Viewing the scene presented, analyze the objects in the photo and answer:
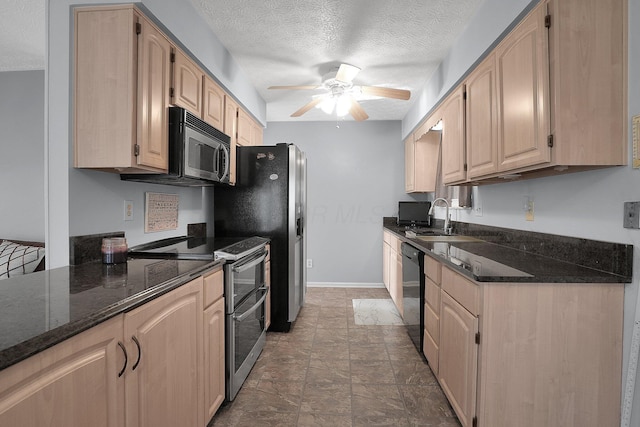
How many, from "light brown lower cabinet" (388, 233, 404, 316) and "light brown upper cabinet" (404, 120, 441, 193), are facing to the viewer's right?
0

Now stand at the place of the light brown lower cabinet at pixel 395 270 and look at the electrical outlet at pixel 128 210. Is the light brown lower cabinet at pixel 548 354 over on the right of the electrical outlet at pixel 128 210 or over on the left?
left

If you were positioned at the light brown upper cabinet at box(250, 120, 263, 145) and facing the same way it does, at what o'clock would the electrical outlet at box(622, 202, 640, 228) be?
The electrical outlet is roughly at 2 o'clock from the light brown upper cabinet.

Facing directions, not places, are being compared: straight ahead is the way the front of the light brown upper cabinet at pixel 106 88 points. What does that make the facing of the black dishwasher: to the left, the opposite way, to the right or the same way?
the opposite way

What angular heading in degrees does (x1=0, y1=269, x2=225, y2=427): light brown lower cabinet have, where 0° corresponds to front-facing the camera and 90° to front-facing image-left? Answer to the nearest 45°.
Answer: approximately 315°

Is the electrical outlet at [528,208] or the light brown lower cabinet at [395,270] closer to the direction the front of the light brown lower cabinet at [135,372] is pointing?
the electrical outlet

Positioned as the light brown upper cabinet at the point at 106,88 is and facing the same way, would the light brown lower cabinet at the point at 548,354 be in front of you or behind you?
in front

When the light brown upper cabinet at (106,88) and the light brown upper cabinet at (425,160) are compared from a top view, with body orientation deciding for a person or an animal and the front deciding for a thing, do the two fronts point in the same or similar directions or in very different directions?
very different directions

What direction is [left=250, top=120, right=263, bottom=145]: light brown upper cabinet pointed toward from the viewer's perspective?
to the viewer's right

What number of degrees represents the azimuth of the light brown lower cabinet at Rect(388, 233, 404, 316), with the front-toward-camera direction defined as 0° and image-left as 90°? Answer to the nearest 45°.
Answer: approximately 90°

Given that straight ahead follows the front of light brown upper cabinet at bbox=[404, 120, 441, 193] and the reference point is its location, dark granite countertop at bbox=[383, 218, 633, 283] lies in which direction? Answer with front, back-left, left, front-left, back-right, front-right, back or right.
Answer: left

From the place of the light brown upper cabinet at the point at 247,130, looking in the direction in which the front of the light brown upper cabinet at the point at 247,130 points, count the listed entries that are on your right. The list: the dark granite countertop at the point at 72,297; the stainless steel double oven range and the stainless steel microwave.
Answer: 3

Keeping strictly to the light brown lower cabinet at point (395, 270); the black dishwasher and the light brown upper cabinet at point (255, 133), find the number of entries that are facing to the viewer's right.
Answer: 1
